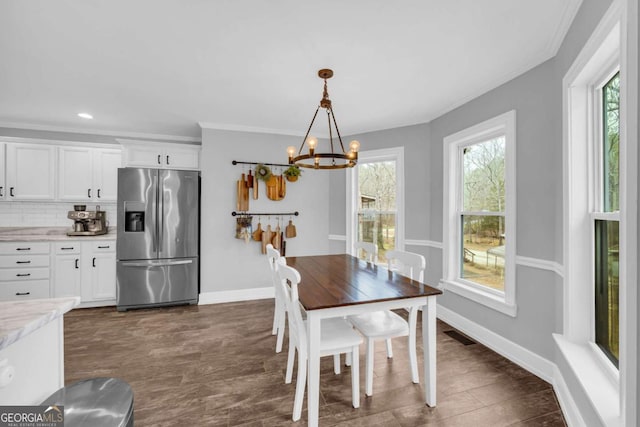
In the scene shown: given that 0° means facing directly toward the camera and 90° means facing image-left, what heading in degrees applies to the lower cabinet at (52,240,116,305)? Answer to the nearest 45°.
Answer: approximately 0°

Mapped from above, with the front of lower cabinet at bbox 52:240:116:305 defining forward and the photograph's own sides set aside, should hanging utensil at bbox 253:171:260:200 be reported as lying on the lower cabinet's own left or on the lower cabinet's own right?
on the lower cabinet's own left

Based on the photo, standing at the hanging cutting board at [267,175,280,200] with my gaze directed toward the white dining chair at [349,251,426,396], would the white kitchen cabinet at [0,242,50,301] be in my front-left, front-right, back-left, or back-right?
back-right

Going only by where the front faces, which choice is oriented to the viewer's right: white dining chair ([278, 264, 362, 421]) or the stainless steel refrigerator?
the white dining chair

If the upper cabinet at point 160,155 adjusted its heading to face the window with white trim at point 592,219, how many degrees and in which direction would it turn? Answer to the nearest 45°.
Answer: approximately 45° to its left

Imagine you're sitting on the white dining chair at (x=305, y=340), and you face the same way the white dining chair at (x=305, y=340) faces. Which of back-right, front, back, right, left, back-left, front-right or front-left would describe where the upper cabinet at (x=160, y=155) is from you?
back-left

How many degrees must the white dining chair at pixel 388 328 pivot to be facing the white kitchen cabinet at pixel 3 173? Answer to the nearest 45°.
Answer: approximately 45° to its right

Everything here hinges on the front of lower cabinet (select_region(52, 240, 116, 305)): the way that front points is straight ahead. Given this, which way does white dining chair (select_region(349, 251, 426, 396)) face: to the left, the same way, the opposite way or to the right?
to the right

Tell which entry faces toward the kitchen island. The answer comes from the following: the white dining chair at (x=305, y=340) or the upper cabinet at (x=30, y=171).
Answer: the upper cabinet

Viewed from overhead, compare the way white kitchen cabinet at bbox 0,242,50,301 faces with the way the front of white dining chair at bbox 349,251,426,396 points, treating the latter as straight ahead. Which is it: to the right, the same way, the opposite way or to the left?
to the left

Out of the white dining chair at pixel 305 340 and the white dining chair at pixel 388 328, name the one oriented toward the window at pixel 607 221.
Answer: the white dining chair at pixel 305 340

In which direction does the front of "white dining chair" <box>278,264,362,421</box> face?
to the viewer's right

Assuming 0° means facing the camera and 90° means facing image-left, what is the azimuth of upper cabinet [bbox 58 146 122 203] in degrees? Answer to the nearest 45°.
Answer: approximately 0°
